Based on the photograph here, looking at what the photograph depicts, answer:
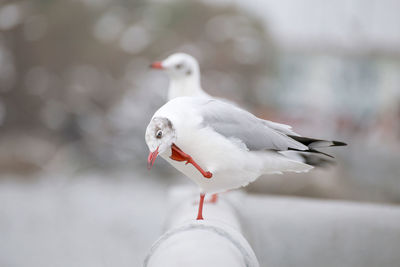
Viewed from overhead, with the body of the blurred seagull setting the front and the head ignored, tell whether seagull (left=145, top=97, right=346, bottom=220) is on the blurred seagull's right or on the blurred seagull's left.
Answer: on the blurred seagull's left

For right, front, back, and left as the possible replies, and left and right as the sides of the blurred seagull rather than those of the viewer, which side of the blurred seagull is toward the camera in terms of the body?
left

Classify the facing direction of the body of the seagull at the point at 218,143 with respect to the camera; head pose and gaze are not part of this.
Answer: to the viewer's left

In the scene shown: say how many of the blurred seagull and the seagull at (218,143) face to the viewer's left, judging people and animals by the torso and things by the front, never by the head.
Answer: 2

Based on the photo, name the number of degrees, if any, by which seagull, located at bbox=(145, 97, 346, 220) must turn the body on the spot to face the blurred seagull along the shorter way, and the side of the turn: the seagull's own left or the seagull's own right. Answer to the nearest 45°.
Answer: approximately 90° to the seagull's own right
